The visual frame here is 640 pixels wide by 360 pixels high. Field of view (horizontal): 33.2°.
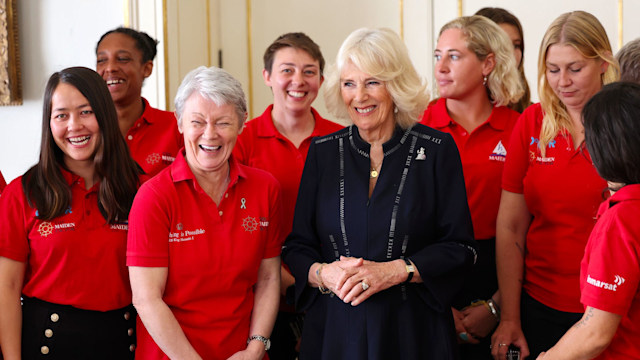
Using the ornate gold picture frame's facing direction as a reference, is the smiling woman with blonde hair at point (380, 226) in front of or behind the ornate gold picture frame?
in front

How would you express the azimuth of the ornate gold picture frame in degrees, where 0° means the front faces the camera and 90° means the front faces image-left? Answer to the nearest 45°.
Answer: approximately 0°

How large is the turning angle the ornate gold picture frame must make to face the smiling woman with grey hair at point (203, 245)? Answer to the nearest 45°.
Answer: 0° — it already faces them
